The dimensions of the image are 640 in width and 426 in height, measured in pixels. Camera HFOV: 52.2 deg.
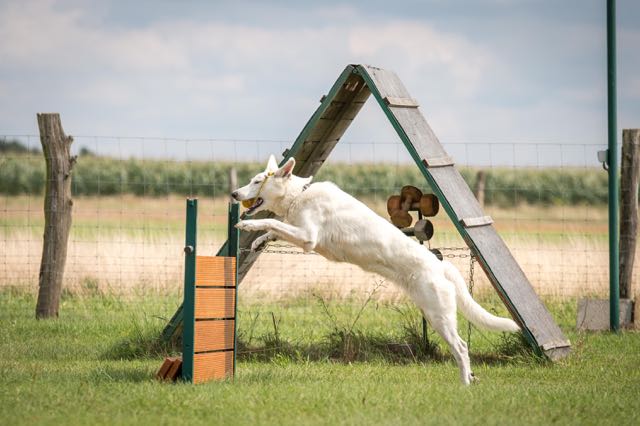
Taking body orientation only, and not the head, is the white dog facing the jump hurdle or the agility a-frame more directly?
the jump hurdle

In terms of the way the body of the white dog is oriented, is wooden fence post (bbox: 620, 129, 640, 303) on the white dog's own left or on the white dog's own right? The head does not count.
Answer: on the white dog's own right

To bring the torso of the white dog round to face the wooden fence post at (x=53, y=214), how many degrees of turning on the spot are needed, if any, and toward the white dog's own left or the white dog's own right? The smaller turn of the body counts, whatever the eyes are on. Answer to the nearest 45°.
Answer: approximately 45° to the white dog's own right

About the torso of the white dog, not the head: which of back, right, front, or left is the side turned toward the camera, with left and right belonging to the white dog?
left

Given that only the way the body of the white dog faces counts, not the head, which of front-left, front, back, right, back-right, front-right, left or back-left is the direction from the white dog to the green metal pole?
back-right

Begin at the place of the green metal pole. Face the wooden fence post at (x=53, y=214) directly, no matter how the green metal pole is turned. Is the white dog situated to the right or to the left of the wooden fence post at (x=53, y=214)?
left
